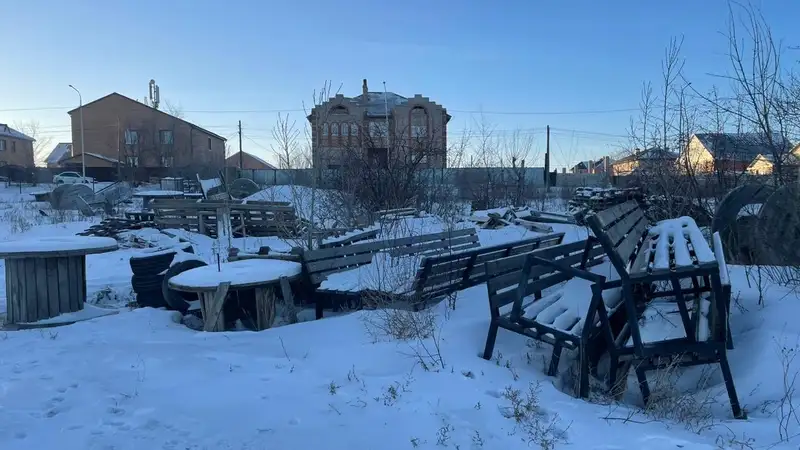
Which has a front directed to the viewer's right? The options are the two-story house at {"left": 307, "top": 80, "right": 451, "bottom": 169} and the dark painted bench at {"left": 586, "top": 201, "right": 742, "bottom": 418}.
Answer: the dark painted bench

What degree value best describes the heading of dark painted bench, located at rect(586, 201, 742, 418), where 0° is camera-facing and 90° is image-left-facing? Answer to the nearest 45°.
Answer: approximately 270°

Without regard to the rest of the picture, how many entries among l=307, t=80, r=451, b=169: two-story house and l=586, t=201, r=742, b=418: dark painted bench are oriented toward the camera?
1

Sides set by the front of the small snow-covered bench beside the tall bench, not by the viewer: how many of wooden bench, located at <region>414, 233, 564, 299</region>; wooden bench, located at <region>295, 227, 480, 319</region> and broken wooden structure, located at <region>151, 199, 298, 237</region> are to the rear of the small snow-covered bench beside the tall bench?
3

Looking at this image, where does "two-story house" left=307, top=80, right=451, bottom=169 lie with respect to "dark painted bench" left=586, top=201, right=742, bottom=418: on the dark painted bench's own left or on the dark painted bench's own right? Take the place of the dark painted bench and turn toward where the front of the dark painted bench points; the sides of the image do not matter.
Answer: on the dark painted bench's own left

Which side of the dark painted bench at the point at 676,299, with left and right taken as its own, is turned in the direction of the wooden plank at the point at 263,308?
back

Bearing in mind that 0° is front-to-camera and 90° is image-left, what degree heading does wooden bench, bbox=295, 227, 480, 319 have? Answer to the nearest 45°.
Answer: approximately 315°

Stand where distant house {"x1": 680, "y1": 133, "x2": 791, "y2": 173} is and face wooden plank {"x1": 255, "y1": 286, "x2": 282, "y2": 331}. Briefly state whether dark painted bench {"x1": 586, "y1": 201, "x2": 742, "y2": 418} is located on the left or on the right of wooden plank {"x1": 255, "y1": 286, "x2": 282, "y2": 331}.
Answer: left

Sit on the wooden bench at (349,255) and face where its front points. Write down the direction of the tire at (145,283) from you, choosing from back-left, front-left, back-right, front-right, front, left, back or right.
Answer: back-right

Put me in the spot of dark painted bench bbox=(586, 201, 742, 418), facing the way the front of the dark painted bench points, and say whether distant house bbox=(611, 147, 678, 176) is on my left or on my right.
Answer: on my left

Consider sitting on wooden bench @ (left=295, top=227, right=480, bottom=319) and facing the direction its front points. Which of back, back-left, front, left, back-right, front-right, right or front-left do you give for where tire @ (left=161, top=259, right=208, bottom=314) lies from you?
back-right

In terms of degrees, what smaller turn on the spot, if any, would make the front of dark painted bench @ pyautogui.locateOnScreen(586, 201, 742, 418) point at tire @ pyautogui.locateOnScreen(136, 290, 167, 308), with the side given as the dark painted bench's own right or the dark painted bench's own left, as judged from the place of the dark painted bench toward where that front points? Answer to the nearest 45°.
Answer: approximately 180°
